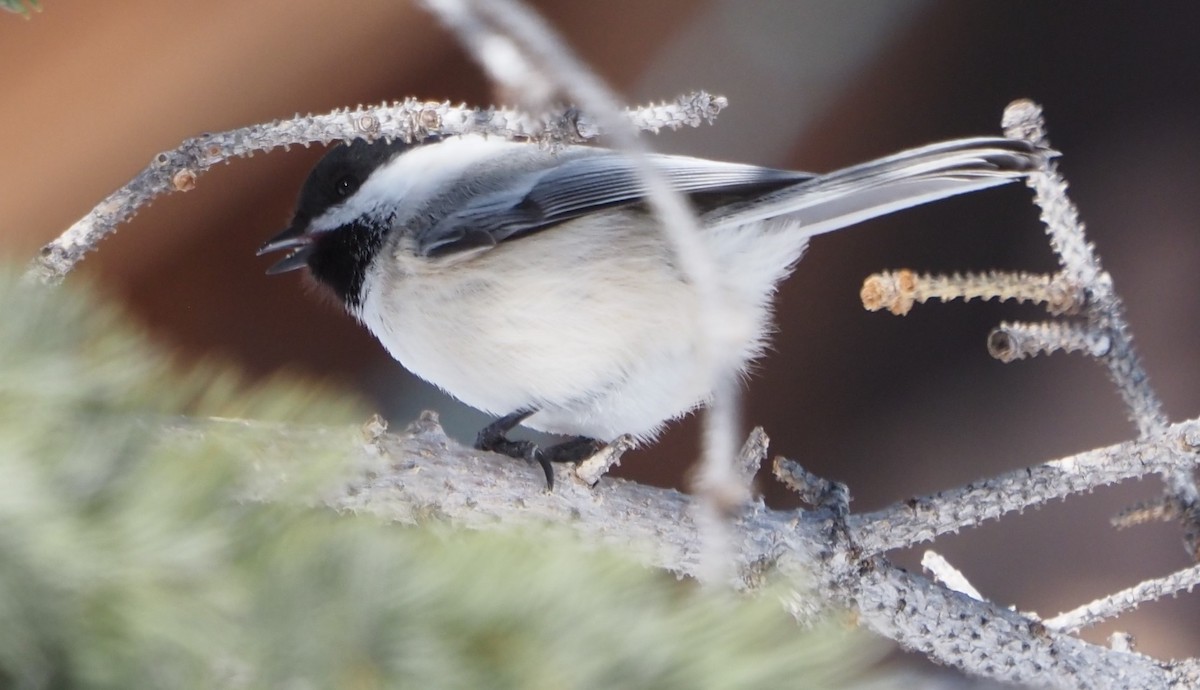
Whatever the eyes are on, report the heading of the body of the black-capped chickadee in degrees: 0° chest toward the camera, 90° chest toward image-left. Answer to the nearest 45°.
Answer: approximately 90°
